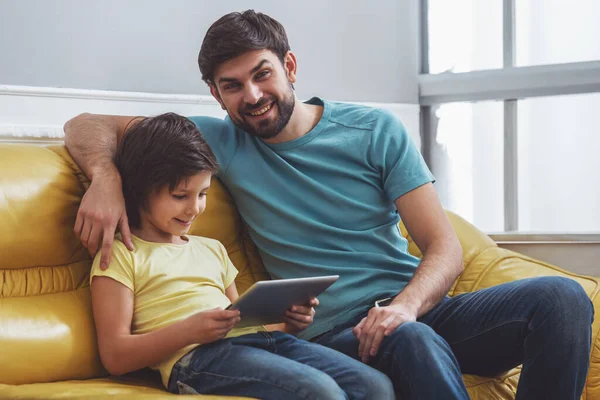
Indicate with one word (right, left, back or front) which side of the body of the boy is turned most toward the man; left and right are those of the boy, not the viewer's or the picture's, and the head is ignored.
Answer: left

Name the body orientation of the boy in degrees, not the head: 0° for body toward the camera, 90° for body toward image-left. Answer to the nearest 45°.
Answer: approximately 315°

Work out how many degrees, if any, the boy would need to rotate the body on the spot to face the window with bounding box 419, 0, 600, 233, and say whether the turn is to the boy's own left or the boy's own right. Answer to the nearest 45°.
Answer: approximately 90° to the boy's own left
